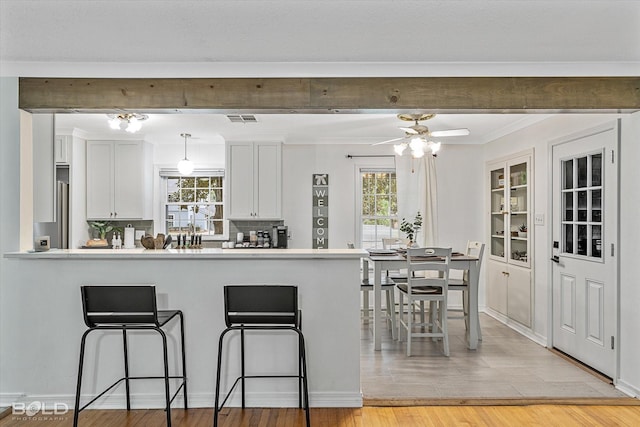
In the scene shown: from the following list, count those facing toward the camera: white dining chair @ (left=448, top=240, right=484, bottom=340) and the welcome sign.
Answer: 1

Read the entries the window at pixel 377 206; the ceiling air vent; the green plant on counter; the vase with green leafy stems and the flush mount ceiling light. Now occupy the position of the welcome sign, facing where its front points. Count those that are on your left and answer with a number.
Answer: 2

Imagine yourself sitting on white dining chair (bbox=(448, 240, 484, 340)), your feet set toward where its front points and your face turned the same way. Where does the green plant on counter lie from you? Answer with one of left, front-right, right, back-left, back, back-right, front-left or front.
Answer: front

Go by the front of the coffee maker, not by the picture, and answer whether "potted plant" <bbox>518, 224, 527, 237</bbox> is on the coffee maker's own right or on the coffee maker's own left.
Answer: on the coffee maker's own left

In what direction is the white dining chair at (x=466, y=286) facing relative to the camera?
to the viewer's left

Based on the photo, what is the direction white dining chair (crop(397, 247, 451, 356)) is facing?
away from the camera

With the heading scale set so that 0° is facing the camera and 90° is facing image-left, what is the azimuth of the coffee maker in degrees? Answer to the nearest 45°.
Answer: approximately 0°

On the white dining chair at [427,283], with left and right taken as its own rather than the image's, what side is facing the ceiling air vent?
left

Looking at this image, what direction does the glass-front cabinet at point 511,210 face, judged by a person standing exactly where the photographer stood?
facing the viewer and to the left of the viewer

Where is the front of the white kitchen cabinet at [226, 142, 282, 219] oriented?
toward the camera

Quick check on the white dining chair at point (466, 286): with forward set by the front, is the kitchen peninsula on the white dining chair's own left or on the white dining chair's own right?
on the white dining chair's own left

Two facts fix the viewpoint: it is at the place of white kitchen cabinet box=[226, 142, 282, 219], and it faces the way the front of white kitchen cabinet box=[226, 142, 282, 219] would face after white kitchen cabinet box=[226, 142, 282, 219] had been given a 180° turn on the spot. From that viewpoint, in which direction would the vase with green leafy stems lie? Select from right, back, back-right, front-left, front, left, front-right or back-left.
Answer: right

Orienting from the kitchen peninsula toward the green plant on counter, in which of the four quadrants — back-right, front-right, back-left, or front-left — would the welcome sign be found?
front-right

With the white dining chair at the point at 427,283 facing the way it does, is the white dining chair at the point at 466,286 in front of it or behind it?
in front

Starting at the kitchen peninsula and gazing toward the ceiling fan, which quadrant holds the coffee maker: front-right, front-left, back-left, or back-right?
front-left

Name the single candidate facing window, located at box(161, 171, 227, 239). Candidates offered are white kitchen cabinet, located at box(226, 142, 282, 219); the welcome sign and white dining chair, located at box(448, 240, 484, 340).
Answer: the white dining chair

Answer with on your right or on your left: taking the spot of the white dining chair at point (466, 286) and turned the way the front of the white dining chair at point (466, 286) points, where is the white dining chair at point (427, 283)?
on your left
